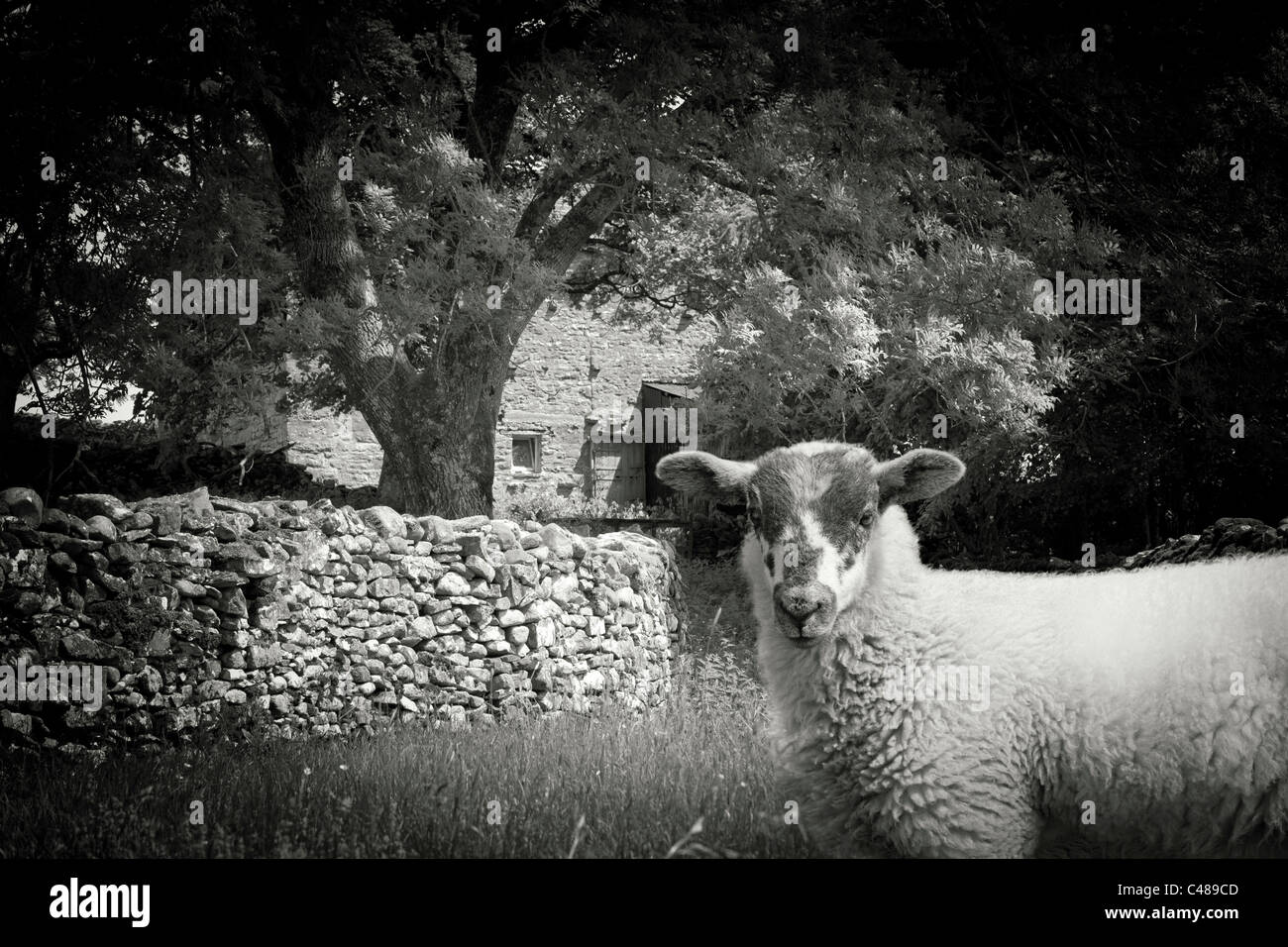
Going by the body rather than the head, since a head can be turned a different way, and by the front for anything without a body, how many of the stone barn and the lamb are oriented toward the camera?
1

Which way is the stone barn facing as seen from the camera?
toward the camera

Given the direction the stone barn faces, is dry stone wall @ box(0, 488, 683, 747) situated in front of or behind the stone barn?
in front

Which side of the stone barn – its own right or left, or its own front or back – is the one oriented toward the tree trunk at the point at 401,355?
front

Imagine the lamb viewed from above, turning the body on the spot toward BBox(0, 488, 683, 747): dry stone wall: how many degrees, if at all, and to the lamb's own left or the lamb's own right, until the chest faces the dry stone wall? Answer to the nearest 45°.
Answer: approximately 45° to the lamb's own right

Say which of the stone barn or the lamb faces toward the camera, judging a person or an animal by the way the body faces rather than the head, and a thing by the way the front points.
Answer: the stone barn

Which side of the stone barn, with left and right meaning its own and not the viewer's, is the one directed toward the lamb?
front

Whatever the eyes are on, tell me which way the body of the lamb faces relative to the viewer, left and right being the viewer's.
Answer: facing to the left of the viewer
